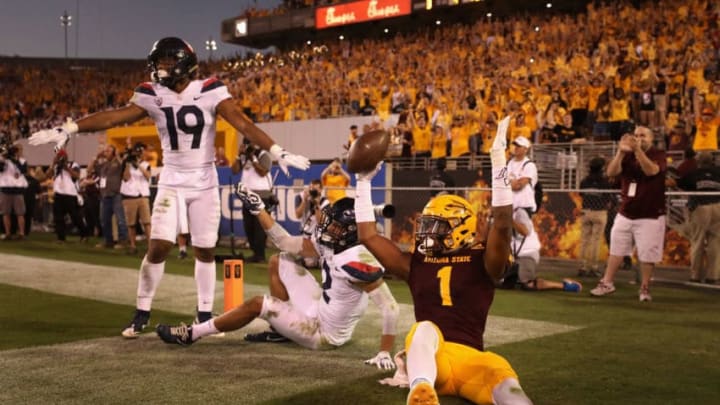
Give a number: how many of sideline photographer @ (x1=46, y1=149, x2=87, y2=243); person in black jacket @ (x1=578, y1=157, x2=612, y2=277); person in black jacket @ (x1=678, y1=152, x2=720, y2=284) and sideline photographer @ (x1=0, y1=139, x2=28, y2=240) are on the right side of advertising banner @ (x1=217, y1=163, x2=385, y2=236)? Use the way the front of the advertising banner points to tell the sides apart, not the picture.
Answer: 2

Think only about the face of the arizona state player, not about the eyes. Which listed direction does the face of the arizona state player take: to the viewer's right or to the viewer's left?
to the viewer's left

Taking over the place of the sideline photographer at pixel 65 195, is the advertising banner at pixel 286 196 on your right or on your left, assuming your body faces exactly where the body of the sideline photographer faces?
on your left

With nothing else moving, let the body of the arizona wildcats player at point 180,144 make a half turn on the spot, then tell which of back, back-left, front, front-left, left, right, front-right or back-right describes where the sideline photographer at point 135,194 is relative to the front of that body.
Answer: front

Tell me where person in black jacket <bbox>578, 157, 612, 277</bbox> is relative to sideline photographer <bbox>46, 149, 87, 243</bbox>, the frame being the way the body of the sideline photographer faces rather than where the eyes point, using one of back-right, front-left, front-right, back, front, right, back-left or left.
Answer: front-left

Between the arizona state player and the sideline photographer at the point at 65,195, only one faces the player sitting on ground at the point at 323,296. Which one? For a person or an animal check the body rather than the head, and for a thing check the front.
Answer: the sideline photographer

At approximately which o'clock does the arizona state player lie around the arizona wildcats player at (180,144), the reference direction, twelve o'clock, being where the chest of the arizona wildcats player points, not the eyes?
The arizona state player is roughly at 11 o'clock from the arizona wildcats player.

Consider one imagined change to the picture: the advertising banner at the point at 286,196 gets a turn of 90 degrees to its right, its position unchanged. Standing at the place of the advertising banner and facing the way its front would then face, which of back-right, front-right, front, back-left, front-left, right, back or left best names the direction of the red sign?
right

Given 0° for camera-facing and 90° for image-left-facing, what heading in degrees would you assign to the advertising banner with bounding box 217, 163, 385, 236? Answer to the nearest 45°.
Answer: approximately 0°
